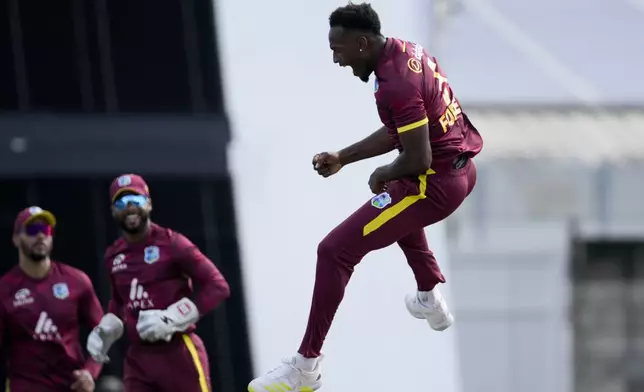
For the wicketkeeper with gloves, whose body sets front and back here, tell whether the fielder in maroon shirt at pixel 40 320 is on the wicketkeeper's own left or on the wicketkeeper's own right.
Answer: on the wicketkeeper's own right

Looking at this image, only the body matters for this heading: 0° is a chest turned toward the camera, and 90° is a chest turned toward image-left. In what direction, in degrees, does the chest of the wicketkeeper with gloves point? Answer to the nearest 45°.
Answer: approximately 45°
